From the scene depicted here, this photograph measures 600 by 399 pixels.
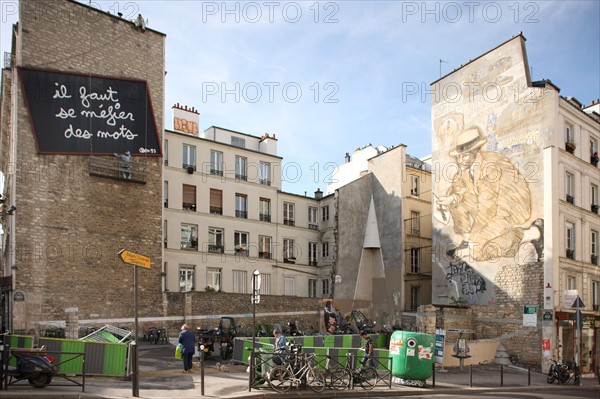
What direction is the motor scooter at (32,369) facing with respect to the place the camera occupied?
facing to the left of the viewer

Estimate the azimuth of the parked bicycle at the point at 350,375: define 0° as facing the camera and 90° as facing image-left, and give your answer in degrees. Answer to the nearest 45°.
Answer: approximately 90°

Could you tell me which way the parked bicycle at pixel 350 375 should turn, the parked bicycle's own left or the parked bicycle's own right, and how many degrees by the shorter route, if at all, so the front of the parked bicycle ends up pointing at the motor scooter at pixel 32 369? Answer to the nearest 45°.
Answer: approximately 45° to the parked bicycle's own left
